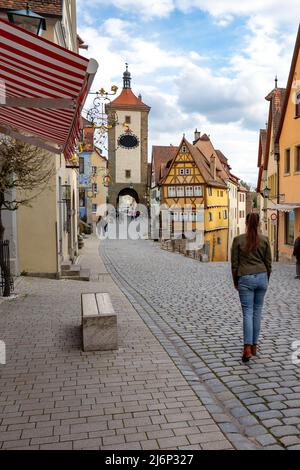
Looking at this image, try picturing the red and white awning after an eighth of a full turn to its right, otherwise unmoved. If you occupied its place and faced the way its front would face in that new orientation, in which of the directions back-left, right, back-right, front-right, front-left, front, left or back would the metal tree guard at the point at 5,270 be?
back-left

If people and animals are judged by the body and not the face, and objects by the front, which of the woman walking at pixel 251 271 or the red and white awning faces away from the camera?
the woman walking

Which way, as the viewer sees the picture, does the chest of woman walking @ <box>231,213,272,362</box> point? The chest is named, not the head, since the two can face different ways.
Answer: away from the camera

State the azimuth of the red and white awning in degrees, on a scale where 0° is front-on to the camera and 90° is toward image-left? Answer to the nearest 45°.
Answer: approximately 270°

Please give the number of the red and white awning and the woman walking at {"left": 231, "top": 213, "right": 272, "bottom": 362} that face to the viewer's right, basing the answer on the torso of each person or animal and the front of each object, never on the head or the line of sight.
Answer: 1
